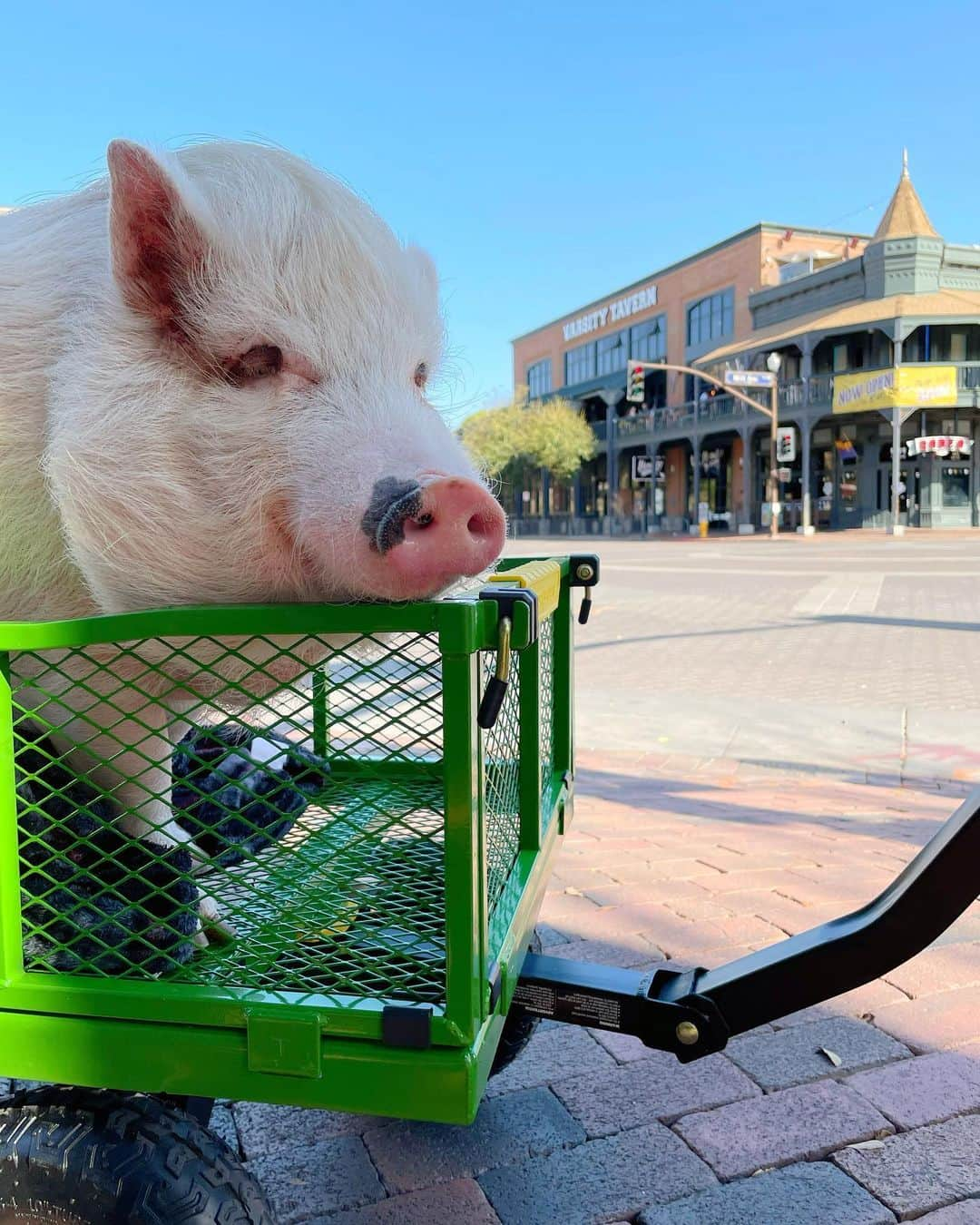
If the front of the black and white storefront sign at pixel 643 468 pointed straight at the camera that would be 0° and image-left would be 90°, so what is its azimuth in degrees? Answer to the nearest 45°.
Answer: approximately 0°

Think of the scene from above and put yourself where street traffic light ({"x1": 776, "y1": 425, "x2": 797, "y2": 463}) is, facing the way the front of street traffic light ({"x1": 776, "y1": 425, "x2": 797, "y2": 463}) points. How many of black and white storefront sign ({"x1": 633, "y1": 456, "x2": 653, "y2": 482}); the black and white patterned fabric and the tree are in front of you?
1

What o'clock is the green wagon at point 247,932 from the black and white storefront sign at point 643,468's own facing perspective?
The green wagon is roughly at 12 o'clock from the black and white storefront sign.

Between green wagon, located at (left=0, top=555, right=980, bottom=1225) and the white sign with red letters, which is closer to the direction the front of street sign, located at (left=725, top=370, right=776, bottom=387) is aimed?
the green wagon

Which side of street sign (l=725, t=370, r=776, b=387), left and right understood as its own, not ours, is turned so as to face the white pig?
front

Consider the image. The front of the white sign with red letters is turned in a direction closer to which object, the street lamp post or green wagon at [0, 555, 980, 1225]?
the green wagon

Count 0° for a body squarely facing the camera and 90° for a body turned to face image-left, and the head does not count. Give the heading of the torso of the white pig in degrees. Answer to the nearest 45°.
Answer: approximately 315°

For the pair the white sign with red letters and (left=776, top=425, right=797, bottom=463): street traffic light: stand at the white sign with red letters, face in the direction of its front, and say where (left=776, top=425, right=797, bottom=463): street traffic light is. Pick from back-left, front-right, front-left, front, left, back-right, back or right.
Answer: right
